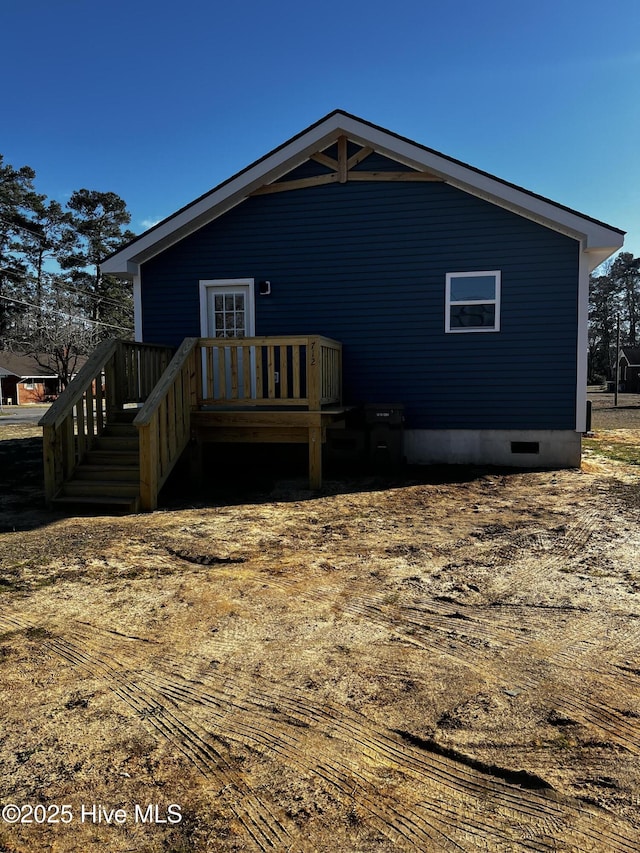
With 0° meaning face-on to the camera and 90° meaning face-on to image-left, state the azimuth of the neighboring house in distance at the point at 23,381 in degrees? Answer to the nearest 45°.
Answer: approximately 0°

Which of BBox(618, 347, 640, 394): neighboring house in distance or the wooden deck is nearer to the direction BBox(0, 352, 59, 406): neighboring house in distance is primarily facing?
the wooden deck

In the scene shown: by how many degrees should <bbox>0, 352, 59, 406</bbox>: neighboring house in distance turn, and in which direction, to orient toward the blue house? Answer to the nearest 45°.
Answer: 0° — it already faces it

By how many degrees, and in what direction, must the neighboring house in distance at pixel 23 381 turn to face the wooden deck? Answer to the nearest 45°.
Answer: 0° — it already faces it

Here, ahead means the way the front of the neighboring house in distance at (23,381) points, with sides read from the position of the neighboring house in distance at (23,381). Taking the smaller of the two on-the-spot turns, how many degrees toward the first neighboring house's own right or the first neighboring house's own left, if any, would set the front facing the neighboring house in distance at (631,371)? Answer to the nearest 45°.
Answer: approximately 45° to the first neighboring house's own left

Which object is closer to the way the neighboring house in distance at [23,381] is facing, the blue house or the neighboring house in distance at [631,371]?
the blue house
